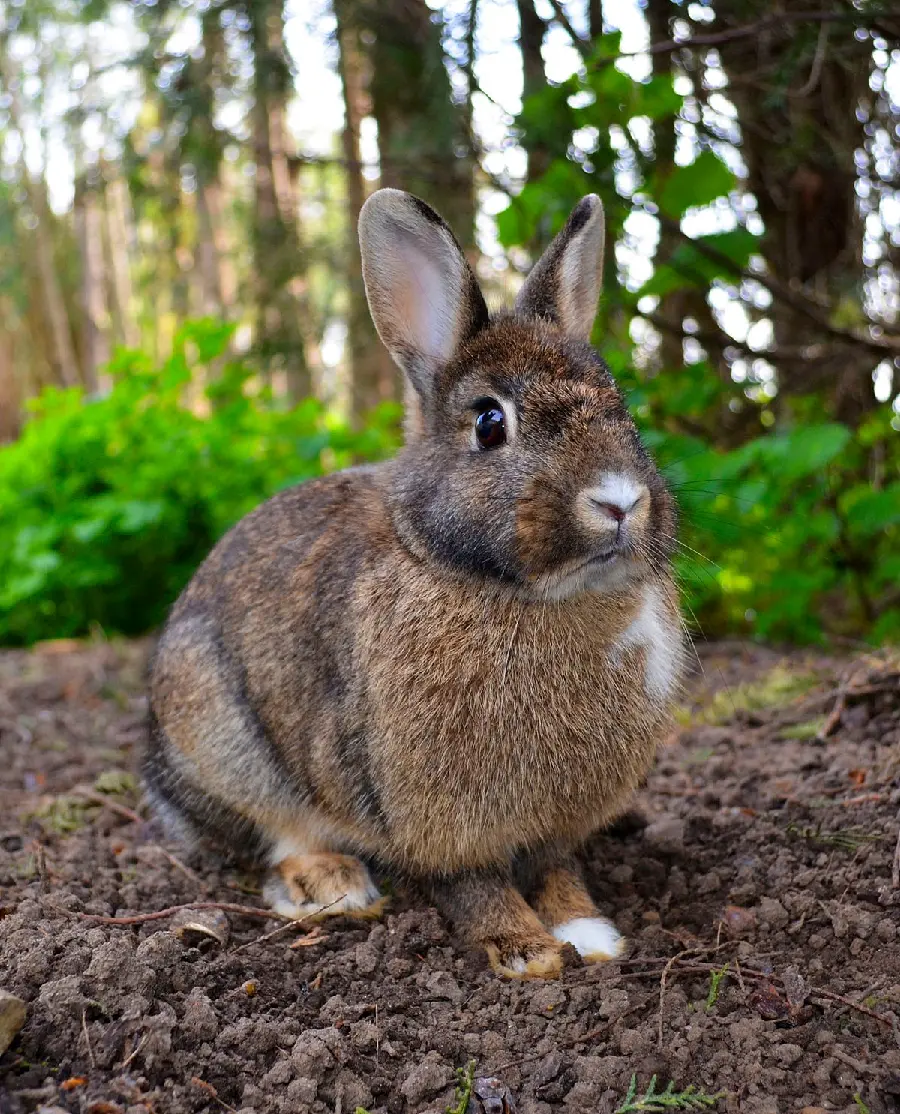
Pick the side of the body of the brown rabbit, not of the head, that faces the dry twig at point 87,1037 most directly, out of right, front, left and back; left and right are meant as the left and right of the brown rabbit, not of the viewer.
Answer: right

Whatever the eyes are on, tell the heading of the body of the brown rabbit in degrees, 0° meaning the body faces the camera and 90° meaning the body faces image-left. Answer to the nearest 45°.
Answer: approximately 315°

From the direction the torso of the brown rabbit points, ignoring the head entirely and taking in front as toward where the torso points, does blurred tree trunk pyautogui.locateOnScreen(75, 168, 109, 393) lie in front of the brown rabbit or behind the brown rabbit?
behind

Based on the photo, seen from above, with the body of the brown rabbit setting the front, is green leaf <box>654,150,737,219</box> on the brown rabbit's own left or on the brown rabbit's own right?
on the brown rabbit's own left

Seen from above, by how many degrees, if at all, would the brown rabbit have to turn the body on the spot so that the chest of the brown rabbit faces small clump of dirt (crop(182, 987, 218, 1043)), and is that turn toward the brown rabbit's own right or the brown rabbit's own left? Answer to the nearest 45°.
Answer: approximately 90° to the brown rabbit's own right

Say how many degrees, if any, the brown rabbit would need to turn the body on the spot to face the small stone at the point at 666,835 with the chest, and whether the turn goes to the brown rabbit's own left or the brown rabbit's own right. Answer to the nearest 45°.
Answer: approximately 90° to the brown rabbit's own left

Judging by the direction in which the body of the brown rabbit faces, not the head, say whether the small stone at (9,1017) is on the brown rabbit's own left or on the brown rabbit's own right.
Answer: on the brown rabbit's own right

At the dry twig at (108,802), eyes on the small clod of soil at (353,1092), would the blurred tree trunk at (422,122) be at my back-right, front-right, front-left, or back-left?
back-left

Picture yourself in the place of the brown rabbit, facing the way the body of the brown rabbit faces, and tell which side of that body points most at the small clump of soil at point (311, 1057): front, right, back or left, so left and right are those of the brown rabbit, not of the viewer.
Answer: right

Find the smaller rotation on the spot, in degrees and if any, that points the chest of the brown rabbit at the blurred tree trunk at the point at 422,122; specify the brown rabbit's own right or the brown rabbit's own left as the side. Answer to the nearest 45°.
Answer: approximately 135° to the brown rabbit's own left

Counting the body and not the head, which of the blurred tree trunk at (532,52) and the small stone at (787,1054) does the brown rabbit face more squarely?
the small stone

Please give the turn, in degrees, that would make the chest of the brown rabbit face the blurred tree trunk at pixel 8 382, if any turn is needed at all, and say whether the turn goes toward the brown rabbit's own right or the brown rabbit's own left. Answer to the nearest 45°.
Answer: approximately 135° to the brown rabbit's own left
